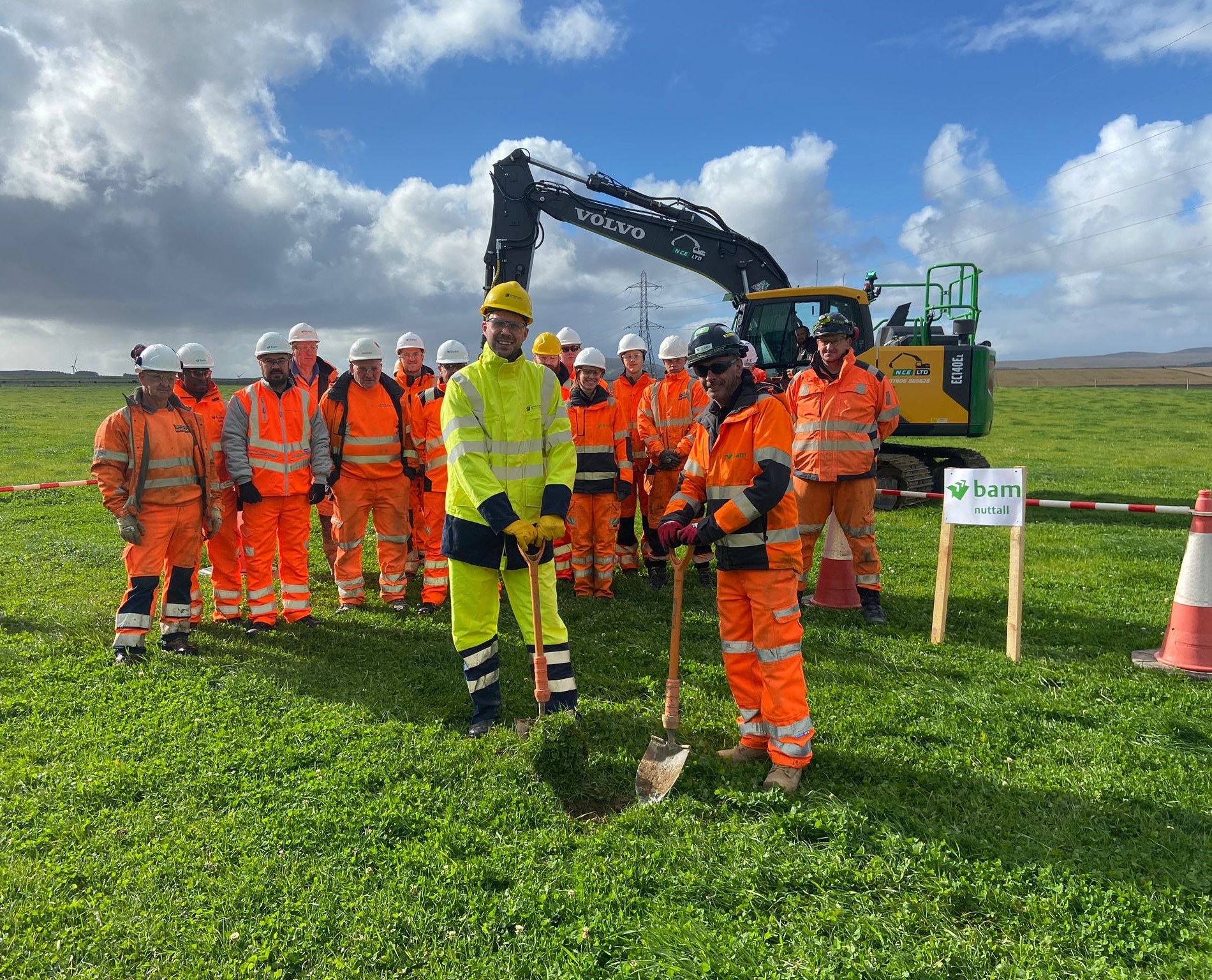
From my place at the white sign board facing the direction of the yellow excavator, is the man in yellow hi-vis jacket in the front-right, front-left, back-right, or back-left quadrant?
back-left

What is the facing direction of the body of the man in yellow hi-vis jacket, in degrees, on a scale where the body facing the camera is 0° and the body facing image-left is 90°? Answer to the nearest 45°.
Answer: approximately 0°

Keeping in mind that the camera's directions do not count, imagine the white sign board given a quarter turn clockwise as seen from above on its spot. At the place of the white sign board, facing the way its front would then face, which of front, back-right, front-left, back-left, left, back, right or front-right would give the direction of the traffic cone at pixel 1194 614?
back

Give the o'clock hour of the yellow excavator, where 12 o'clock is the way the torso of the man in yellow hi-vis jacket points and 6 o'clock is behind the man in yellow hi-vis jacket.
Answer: The yellow excavator is roughly at 7 o'clock from the man in yellow hi-vis jacket.

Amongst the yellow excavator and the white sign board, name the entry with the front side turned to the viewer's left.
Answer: the yellow excavator

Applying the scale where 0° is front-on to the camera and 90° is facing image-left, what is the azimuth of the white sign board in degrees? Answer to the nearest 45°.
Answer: approximately 0°

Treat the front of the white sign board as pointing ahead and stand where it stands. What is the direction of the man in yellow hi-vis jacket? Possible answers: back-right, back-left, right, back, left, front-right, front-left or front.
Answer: front-right

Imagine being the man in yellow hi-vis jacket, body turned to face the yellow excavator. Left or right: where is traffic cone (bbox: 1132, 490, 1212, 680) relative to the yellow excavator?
right

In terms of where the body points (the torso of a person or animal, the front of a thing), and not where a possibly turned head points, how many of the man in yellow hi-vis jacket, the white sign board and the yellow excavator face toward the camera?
2

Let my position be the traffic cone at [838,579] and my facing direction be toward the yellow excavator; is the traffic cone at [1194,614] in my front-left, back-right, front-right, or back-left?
back-right

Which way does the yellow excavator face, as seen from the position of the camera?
facing to the left of the viewer

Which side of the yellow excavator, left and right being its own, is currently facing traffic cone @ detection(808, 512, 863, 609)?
left

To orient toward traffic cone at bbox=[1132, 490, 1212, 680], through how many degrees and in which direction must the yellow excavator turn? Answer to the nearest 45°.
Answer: approximately 90° to its left

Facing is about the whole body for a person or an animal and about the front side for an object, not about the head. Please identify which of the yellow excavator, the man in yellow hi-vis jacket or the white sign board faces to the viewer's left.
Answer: the yellow excavator
